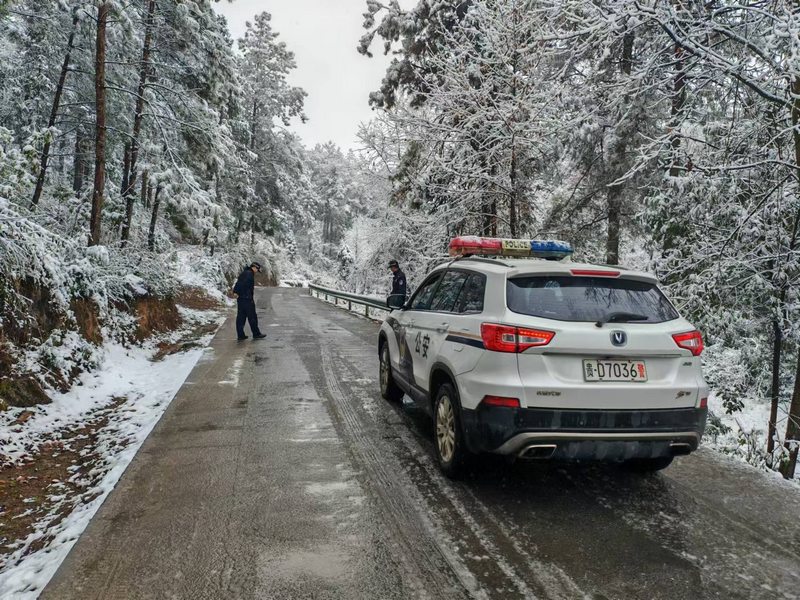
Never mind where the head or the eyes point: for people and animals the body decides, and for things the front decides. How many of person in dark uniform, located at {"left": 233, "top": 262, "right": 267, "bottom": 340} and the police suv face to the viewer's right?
1

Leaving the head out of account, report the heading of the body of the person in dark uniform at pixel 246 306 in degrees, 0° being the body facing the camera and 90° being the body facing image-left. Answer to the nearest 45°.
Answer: approximately 270°

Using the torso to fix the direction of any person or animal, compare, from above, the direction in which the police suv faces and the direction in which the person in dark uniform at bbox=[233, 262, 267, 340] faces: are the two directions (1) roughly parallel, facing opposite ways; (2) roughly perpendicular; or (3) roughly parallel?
roughly perpendicular

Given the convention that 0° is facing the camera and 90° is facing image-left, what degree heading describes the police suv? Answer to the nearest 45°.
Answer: approximately 135°

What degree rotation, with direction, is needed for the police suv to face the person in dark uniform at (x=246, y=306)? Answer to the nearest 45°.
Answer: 0° — it already faces them
